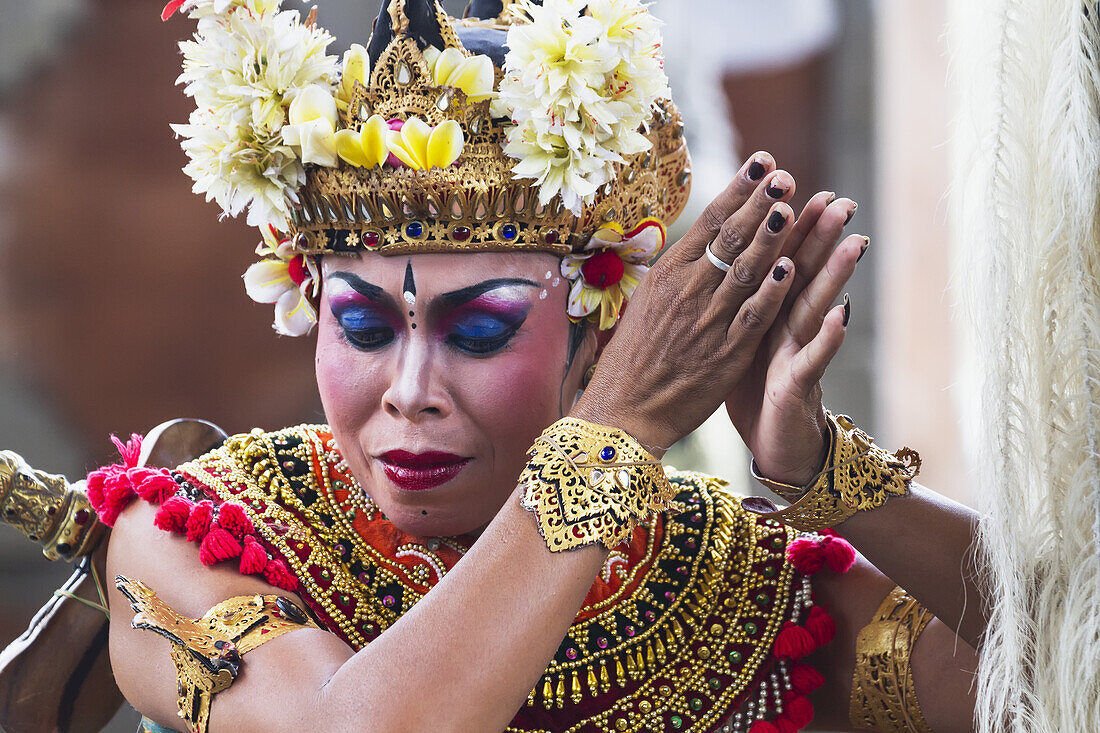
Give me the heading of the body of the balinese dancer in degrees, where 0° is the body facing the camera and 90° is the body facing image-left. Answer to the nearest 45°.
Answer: approximately 0°

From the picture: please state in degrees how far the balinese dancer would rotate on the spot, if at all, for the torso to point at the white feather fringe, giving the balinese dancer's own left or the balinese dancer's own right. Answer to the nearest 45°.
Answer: approximately 45° to the balinese dancer's own left
